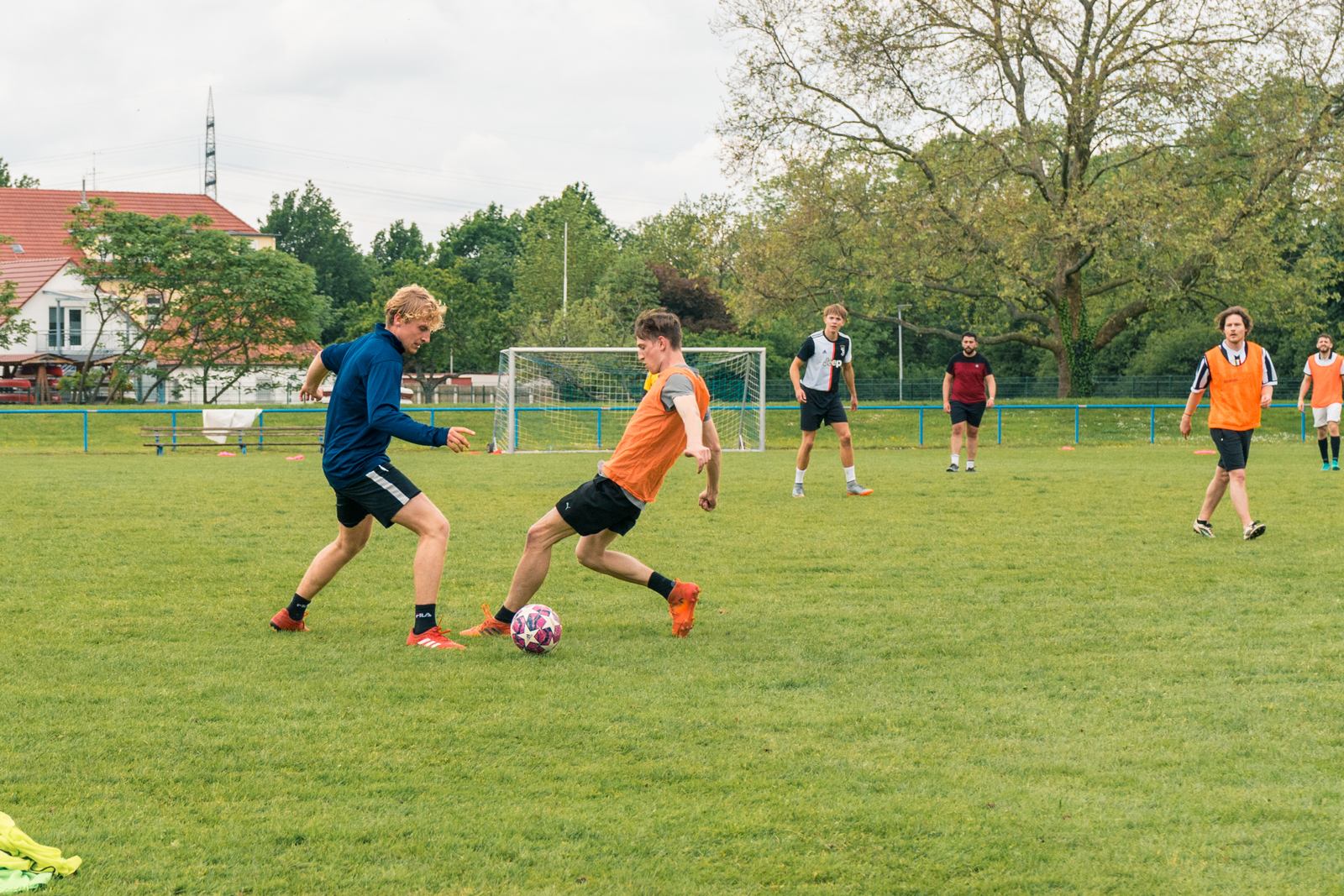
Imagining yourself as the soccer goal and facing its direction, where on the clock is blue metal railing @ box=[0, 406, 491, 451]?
The blue metal railing is roughly at 3 o'clock from the soccer goal.

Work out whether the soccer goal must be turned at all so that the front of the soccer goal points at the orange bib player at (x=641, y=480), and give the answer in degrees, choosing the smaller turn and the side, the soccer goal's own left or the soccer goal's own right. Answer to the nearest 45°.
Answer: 0° — it already faces them

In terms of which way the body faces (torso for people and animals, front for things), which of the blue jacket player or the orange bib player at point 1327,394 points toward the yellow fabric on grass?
the orange bib player

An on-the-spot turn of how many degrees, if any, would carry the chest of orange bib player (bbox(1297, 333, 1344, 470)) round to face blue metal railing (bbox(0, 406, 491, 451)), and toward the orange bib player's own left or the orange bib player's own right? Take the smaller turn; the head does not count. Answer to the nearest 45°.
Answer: approximately 90° to the orange bib player's own right

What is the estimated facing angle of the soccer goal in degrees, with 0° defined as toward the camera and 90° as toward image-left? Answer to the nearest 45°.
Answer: approximately 0°

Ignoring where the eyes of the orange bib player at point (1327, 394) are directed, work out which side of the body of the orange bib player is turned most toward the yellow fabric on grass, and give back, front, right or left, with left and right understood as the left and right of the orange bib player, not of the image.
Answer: front

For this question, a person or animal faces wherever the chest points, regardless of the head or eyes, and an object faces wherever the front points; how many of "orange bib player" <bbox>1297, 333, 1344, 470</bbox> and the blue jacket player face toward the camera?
1

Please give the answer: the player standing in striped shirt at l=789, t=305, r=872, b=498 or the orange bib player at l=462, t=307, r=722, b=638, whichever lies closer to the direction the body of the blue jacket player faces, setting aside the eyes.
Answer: the orange bib player

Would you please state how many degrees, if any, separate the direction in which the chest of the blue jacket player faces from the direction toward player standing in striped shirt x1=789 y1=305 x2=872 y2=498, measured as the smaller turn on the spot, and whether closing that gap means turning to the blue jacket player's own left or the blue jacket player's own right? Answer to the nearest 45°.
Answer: approximately 45° to the blue jacket player's own left

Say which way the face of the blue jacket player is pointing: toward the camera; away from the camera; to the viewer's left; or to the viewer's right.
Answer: to the viewer's right

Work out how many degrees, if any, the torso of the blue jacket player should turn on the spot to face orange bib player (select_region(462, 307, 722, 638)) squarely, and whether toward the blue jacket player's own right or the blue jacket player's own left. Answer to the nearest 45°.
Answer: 0° — they already face them

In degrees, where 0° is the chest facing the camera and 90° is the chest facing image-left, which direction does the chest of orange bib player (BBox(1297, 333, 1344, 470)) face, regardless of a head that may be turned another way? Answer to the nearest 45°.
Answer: approximately 0°

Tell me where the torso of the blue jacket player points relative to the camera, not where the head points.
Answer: to the viewer's right
